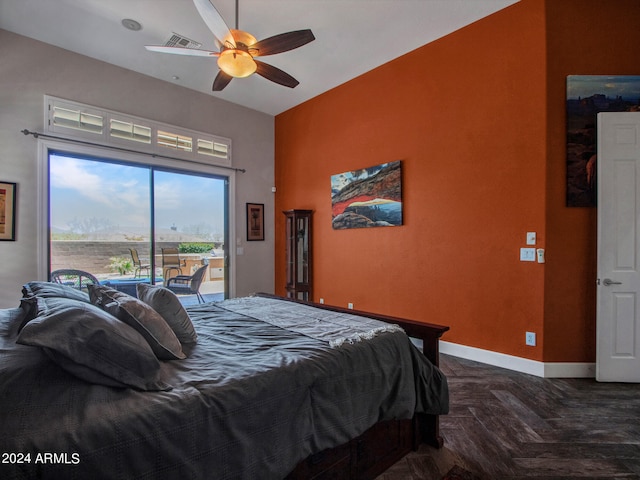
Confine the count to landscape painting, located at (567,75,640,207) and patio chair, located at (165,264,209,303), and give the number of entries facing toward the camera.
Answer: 1

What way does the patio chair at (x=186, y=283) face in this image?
to the viewer's left

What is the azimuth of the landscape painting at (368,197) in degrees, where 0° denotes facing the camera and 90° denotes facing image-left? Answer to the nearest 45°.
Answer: approximately 45°

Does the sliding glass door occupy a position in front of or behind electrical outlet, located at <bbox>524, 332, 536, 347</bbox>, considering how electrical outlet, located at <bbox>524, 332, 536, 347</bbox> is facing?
in front

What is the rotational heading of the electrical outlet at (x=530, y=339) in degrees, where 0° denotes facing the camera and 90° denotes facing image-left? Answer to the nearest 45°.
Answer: approximately 45°

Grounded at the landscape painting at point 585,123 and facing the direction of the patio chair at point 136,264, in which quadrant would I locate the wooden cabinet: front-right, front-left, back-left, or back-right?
front-right

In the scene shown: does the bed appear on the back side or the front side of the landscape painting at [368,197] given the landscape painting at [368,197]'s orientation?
on the front side

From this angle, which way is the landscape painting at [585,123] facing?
toward the camera

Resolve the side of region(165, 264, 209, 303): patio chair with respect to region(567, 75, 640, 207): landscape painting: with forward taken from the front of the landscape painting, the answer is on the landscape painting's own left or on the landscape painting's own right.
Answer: on the landscape painting's own right

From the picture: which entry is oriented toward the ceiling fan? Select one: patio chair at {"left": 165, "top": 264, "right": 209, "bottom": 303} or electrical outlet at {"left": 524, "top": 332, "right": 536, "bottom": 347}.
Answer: the electrical outlet

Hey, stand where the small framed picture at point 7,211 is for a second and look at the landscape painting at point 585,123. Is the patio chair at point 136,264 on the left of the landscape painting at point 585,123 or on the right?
left

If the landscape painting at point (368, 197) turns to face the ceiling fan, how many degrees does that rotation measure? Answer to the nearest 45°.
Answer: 0° — it already faces it
